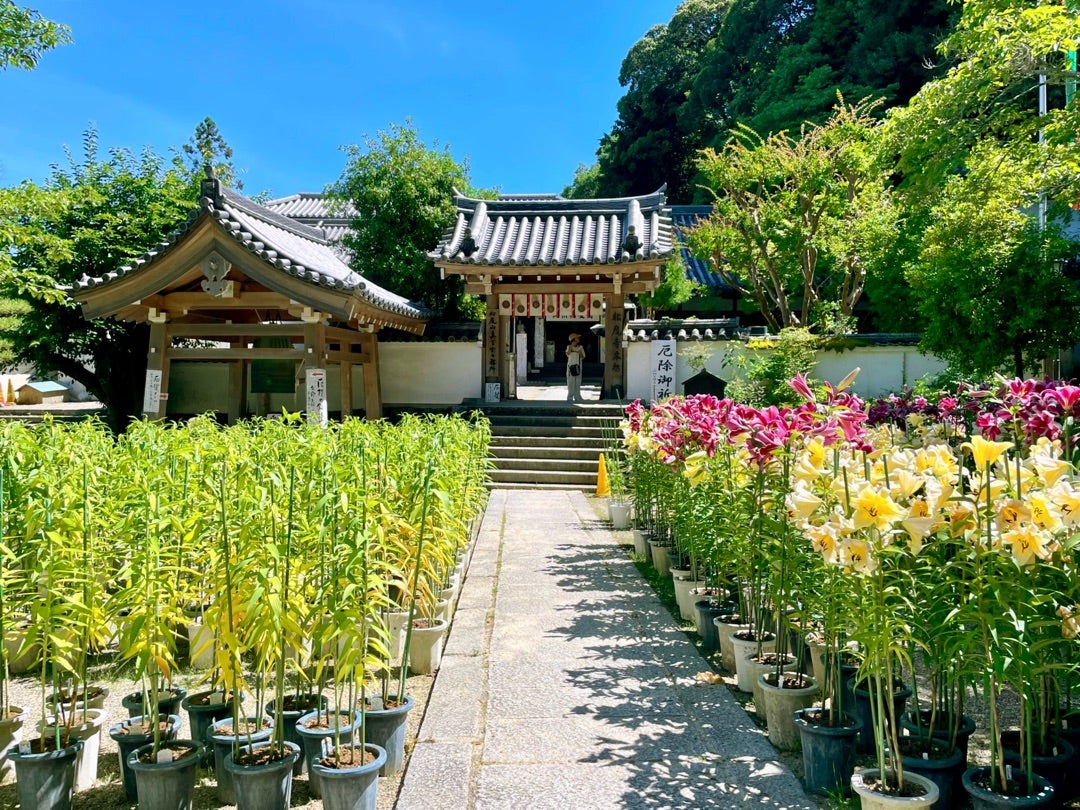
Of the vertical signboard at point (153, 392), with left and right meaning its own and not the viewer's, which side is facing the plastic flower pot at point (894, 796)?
front

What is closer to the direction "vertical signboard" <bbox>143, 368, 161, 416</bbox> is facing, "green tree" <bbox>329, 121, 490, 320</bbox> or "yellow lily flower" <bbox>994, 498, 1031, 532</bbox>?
the yellow lily flower

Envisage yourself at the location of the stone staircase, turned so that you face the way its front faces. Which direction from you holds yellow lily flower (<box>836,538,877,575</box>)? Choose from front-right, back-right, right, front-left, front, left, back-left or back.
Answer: front

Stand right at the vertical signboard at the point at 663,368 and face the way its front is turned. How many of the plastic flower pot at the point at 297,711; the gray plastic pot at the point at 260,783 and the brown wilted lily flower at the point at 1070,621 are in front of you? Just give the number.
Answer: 3

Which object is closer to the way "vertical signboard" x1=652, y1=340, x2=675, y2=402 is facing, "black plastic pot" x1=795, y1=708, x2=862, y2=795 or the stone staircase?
the black plastic pot

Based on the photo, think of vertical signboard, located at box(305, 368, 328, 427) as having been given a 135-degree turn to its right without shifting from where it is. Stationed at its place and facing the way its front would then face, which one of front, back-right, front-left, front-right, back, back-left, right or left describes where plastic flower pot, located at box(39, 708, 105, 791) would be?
back-left

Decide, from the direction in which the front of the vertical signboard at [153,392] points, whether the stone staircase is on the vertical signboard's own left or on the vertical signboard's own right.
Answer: on the vertical signboard's own left

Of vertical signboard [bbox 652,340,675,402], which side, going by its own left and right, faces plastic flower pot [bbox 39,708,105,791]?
front

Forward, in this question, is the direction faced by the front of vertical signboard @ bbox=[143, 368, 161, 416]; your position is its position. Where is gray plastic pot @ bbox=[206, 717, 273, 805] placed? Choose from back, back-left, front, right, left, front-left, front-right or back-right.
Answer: front

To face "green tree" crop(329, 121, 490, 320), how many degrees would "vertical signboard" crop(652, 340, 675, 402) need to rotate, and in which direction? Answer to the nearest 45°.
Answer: approximately 90° to its right

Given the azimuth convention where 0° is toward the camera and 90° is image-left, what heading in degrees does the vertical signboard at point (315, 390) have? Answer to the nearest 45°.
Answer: approximately 0°

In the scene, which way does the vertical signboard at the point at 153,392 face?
toward the camera

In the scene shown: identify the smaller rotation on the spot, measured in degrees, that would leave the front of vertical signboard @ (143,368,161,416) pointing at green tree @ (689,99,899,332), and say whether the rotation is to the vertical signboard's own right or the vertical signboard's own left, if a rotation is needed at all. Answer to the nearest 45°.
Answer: approximately 90° to the vertical signboard's own left

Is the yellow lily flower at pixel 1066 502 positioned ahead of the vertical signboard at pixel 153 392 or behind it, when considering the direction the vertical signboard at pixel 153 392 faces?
ahead

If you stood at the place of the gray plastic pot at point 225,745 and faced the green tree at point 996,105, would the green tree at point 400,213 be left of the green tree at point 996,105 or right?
left

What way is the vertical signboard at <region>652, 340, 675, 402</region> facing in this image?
toward the camera
